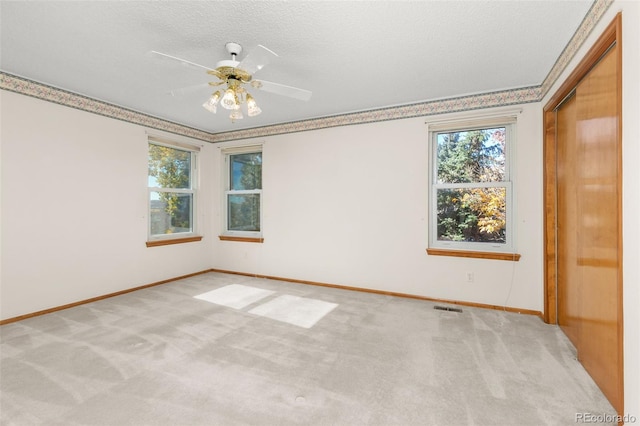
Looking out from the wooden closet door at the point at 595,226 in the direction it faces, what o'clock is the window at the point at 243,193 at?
The window is roughly at 12 o'clock from the wooden closet door.

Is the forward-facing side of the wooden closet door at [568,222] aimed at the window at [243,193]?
yes

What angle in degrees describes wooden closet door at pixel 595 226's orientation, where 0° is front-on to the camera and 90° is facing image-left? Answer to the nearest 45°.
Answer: approximately 90°

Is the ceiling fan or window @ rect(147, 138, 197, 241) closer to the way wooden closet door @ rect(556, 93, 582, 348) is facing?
the window

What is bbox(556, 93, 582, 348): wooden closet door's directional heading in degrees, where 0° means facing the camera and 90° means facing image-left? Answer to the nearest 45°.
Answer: approximately 90°

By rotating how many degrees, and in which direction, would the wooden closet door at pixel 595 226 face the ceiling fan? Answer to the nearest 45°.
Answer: approximately 45° to its left

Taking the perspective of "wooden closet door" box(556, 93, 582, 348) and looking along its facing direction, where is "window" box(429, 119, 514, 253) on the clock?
The window is roughly at 1 o'clock from the wooden closet door.
